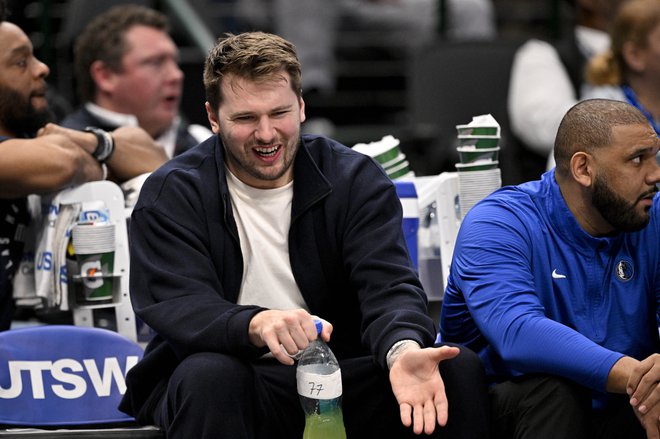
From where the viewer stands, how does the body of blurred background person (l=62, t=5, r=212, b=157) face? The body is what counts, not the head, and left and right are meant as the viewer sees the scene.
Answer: facing the viewer and to the right of the viewer

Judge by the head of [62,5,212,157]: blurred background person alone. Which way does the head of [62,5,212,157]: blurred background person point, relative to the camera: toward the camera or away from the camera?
toward the camera

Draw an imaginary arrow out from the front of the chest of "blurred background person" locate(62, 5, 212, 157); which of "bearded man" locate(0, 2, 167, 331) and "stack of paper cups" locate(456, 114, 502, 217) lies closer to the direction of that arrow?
the stack of paper cups

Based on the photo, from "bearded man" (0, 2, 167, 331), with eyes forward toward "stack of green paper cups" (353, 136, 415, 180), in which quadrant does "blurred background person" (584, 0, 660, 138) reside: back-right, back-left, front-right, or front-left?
front-left

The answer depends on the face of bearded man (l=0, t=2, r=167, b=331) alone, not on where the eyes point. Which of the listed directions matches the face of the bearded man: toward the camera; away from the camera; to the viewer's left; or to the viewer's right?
to the viewer's right

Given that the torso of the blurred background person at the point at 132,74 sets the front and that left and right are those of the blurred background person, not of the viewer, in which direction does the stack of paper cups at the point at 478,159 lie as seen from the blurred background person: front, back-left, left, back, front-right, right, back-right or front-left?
front

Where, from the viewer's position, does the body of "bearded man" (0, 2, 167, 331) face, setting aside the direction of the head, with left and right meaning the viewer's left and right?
facing to the right of the viewer

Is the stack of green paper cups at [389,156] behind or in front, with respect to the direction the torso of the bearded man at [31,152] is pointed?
in front

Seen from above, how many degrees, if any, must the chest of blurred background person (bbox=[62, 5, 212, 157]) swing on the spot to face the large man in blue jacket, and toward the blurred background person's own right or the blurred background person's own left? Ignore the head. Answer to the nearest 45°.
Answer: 0° — they already face them
